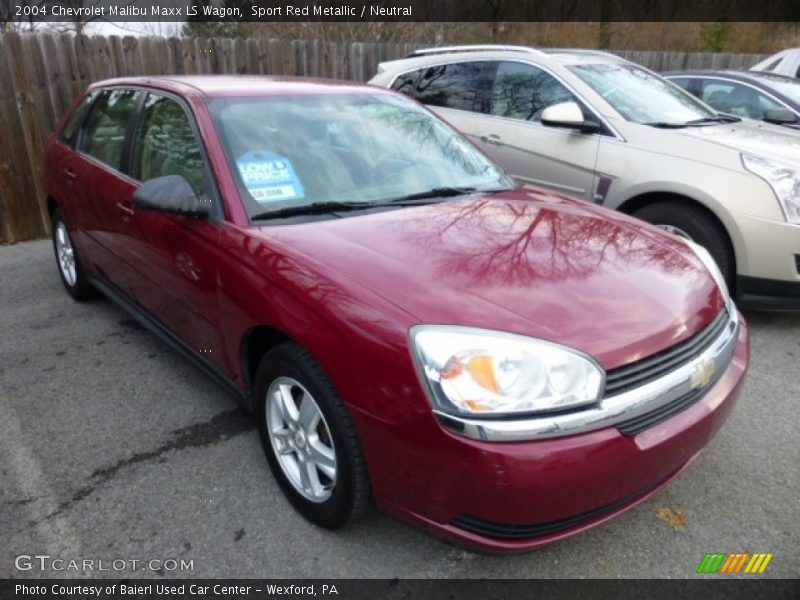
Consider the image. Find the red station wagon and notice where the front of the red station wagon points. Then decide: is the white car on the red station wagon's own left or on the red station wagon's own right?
on the red station wagon's own left

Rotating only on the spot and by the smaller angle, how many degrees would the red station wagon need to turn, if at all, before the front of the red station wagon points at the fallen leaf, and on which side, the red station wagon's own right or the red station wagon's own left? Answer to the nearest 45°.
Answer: approximately 45° to the red station wagon's own left

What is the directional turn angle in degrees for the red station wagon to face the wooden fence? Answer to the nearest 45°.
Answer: approximately 180°

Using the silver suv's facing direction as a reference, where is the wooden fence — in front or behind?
behind

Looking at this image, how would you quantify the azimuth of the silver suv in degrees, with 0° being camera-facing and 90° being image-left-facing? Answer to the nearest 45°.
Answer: approximately 315°

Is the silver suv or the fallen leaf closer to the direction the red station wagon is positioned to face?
the fallen leaf

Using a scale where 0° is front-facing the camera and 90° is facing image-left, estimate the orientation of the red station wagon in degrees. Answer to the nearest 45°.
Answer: approximately 315°
